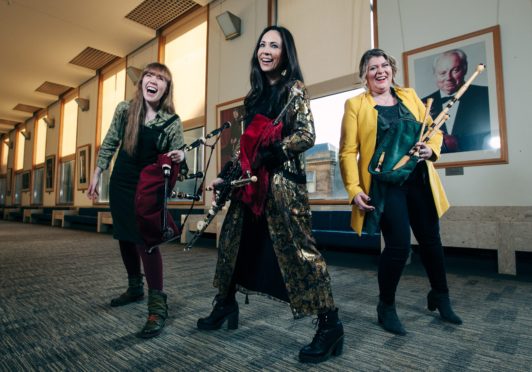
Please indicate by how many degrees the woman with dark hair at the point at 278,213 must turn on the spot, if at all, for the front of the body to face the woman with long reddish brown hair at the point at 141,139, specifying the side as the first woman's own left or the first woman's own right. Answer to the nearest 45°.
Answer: approximately 90° to the first woman's own right

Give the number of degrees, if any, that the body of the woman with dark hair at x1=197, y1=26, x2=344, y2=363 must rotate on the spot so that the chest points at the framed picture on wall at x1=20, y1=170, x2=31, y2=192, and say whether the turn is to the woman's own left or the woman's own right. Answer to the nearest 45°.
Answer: approximately 90° to the woman's own right

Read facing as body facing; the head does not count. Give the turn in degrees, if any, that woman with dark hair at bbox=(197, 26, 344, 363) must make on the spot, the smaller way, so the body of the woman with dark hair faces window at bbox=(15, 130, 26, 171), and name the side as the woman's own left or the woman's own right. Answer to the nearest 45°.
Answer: approximately 90° to the woman's own right

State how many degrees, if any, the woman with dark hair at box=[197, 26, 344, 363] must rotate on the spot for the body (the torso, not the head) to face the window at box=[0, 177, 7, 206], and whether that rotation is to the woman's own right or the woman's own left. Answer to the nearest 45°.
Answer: approximately 90° to the woman's own right

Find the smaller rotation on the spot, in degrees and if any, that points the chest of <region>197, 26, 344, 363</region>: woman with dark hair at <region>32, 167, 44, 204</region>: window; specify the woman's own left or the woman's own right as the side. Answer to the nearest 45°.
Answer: approximately 90° to the woman's own right

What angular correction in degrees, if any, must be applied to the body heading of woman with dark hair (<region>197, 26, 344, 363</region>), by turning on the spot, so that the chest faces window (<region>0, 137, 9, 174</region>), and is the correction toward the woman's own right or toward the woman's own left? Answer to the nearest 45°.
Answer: approximately 90° to the woman's own right

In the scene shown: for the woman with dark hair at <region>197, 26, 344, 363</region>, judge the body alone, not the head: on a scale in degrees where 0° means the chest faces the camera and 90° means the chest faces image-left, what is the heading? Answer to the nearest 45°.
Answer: approximately 45°

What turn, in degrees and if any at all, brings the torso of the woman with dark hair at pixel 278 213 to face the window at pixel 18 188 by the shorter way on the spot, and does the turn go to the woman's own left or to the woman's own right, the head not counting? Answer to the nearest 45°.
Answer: approximately 90° to the woman's own right
